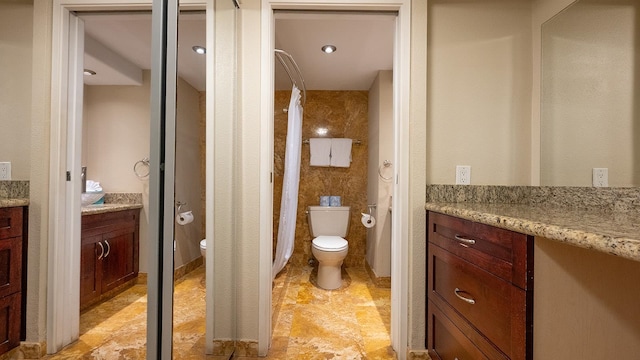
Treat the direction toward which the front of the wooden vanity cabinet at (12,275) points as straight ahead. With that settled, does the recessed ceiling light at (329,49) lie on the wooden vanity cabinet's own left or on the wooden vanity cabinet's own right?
on the wooden vanity cabinet's own left

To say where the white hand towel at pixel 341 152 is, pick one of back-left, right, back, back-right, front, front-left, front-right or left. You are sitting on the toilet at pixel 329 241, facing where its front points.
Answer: back

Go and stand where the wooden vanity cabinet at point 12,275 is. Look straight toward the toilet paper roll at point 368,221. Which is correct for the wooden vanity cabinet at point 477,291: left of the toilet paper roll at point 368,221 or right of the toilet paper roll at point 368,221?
right

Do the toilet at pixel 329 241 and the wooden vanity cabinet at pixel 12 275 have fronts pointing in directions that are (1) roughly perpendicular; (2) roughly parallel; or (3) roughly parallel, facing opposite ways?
roughly perpendicular

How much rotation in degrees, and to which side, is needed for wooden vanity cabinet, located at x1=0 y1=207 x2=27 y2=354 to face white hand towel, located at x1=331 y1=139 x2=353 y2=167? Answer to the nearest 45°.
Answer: approximately 90° to its left

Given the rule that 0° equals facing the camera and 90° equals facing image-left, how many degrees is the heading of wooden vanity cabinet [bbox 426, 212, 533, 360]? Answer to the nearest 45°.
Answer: approximately 45°

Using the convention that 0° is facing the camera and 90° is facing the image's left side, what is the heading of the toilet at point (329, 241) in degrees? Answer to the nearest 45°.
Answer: approximately 0°

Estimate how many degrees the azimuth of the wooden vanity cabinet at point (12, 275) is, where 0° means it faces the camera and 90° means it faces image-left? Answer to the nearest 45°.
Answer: approximately 315°
